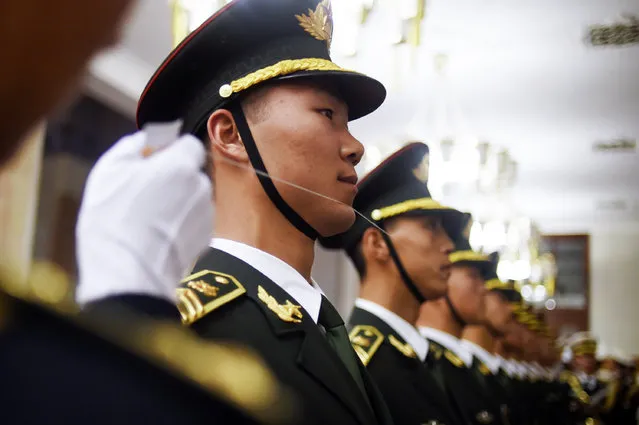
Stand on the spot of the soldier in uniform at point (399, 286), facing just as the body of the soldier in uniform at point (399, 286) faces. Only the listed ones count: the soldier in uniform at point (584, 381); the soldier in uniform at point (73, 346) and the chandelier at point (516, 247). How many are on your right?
1

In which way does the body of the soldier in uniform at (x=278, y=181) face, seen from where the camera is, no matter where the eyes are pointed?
to the viewer's right

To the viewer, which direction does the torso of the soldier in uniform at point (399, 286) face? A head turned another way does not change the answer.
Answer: to the viewer's right

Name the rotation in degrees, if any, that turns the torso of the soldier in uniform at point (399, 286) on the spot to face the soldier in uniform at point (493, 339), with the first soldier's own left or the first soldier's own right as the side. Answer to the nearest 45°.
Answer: approximately 90° to the first soldier's own left

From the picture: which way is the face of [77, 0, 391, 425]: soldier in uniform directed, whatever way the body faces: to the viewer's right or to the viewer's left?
to the viewer's right

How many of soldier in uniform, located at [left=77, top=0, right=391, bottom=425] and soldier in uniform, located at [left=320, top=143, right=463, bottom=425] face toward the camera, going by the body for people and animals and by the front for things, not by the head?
0

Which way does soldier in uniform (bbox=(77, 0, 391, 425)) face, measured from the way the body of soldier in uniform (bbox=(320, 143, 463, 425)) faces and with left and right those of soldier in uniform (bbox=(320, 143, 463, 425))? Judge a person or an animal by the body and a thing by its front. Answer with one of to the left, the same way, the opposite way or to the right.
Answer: the same way
